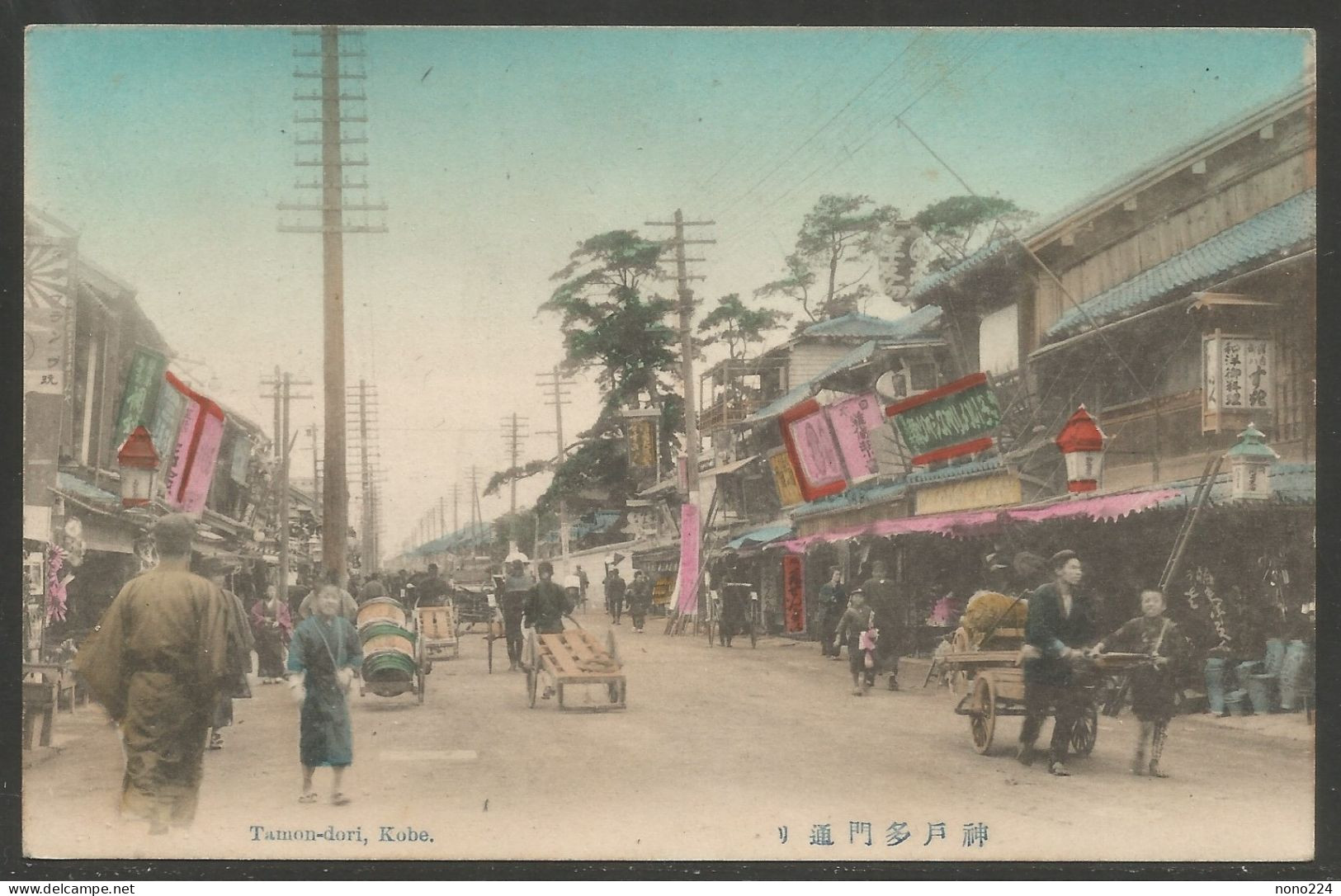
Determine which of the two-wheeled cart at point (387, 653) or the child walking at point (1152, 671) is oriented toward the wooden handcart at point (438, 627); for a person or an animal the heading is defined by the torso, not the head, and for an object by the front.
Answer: the two-wheeled cart

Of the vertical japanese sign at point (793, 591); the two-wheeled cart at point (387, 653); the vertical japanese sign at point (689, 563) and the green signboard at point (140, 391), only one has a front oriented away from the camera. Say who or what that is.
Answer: the two-wheeled cart

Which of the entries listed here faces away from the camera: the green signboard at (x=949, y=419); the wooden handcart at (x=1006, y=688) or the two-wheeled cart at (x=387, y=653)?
the two-wheeled cart

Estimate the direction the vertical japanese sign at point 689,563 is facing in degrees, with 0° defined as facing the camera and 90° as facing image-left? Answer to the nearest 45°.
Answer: approximately 0°

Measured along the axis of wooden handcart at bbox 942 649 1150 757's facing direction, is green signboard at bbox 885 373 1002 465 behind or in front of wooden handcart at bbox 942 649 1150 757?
behind

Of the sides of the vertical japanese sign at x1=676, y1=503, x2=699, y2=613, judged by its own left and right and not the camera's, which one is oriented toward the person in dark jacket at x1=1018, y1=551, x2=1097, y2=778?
front

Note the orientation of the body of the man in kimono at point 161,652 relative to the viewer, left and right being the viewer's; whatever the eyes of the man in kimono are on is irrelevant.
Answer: facing away from the viewer

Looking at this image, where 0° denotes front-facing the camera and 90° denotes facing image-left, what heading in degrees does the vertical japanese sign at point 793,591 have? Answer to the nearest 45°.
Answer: approximately 0°

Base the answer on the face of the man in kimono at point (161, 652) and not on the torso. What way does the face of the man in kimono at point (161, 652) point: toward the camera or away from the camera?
away from the camera

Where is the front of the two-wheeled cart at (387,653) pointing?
away from the camera

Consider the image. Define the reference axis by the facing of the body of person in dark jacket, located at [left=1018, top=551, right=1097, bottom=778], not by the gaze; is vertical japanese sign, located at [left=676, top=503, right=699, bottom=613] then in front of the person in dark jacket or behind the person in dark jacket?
behind
